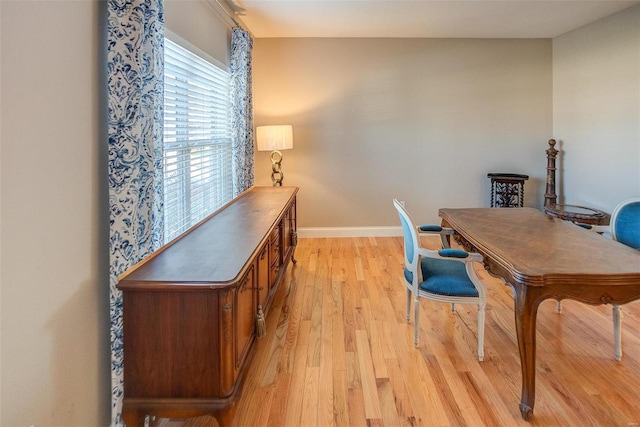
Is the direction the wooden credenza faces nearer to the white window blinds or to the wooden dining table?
the wooden dining table

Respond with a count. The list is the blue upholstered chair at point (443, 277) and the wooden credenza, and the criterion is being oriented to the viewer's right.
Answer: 2

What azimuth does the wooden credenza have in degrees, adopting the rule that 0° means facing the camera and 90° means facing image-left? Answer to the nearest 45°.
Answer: approximately 270°

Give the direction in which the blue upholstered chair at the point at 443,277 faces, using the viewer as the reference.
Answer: facing to the right of the viewer
